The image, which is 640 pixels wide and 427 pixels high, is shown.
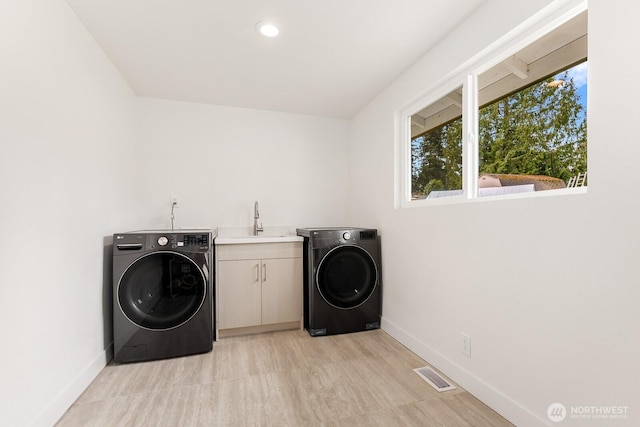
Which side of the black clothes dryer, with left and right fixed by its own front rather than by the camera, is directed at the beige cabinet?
right

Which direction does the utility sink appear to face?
toward the camera

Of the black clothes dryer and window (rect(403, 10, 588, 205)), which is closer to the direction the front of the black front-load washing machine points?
the window

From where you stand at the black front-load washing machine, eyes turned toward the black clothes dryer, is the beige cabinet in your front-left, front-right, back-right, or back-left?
front-left

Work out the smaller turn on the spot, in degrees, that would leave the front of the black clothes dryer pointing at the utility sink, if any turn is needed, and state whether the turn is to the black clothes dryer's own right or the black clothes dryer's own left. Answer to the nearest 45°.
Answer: approximately 135° to the black clothes dryer's own right

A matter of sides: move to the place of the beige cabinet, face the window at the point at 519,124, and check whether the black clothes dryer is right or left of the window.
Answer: left

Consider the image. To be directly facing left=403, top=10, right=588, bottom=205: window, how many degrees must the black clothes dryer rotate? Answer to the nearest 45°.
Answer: approximately 45° to its left

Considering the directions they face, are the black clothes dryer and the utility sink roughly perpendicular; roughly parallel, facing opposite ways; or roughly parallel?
roughly parallel

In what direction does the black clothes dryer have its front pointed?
toward the camera

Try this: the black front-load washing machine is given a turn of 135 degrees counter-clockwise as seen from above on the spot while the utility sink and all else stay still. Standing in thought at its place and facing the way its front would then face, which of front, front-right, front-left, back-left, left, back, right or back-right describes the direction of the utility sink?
front

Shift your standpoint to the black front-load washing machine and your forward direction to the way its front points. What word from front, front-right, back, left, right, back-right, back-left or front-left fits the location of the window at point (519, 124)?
front-left

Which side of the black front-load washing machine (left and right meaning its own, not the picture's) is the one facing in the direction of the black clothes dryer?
left

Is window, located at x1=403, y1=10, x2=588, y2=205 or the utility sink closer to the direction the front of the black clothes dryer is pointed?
the window
